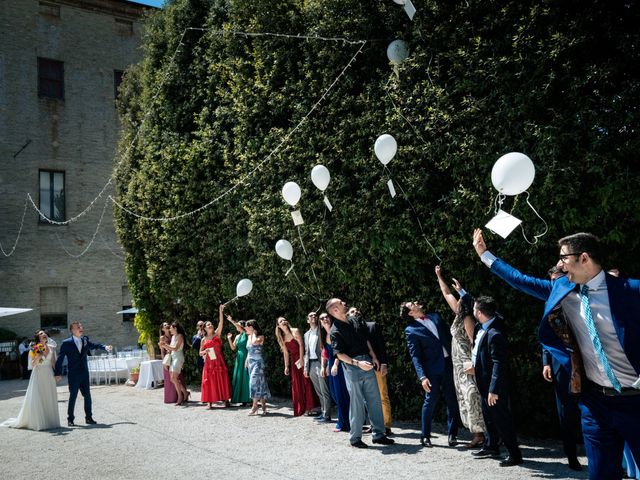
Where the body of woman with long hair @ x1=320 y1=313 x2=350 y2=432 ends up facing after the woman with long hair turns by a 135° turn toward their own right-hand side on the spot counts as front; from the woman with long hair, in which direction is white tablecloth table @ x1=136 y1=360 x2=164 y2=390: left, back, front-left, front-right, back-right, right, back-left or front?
front-left

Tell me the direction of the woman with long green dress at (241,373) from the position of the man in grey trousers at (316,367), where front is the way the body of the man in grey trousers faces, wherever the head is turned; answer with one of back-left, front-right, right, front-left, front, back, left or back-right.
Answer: right

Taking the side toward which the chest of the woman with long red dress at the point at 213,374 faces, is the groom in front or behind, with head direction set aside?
in front

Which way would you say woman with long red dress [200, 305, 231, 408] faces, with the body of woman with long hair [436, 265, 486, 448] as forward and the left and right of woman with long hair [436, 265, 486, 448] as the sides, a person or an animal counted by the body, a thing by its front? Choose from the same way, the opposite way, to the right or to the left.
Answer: to the left

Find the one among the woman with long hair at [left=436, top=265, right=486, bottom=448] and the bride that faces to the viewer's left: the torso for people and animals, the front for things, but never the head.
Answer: the woman with long hair

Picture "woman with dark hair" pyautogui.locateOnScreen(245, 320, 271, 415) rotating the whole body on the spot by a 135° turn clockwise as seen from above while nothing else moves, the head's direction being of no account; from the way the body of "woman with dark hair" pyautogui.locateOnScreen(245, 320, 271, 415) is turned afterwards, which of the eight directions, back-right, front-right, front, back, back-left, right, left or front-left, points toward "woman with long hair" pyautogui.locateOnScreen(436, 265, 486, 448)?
back-right

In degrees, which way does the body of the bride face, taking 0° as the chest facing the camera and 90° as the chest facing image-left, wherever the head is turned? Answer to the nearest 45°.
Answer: approximately 315°

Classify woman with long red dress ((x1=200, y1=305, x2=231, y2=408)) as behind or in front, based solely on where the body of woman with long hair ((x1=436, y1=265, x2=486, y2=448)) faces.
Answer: in front

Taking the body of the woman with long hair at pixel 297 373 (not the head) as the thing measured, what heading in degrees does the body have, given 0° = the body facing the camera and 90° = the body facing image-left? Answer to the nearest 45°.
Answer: approximately 45°

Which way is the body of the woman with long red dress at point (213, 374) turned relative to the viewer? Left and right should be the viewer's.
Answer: facing the viewer and to the left of the viewer

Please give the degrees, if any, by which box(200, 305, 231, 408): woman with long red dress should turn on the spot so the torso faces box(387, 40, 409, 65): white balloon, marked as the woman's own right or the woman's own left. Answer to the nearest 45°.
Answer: approximately 90° to the woman's own left
